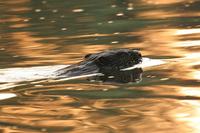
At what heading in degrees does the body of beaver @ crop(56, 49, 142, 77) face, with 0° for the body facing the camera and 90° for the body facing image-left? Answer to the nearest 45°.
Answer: approximately 270°

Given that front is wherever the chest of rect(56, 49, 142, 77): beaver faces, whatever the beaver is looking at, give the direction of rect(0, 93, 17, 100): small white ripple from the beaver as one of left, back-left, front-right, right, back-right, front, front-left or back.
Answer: back-right
